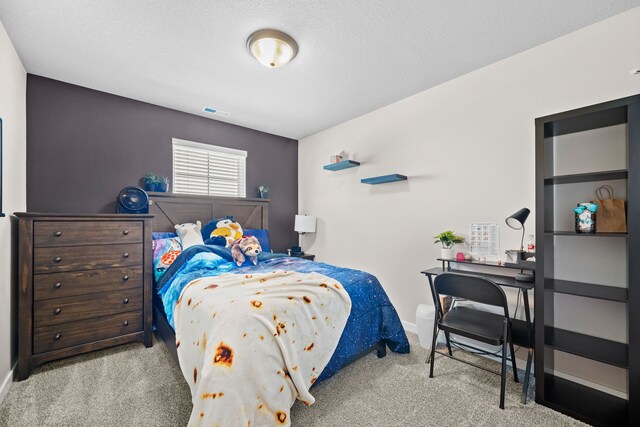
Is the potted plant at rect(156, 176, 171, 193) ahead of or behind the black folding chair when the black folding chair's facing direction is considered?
behind

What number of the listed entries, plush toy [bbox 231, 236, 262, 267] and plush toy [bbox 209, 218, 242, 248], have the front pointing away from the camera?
0

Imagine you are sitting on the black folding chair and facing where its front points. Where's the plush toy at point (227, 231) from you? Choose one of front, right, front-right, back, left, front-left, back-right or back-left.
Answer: back-left

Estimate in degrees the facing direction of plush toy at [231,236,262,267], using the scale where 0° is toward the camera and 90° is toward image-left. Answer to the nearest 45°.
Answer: approximately 315°

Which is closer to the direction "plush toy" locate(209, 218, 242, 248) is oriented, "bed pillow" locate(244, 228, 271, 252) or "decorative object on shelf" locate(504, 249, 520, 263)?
the decorative object on shelf

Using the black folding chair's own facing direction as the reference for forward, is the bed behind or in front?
behind

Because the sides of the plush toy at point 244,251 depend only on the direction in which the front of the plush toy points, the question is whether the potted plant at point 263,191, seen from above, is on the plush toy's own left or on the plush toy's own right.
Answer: on the plush toy's own left

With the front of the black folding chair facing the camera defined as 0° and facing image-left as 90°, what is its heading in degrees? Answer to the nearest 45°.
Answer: approximately 225°
